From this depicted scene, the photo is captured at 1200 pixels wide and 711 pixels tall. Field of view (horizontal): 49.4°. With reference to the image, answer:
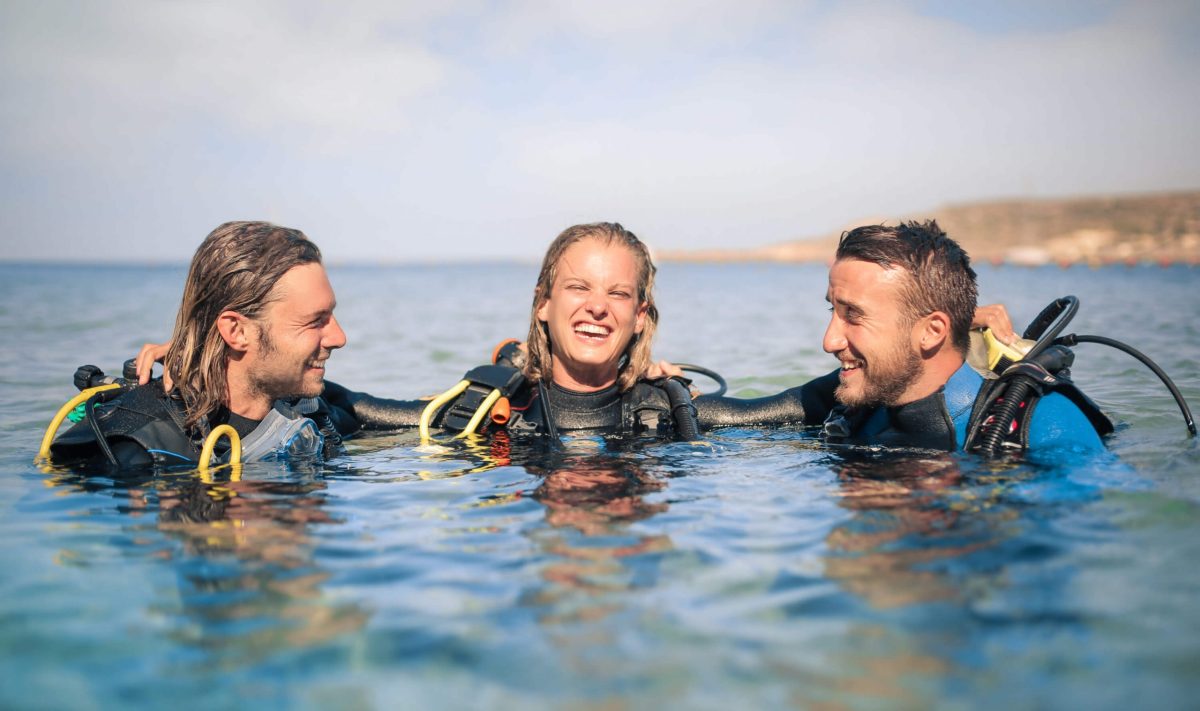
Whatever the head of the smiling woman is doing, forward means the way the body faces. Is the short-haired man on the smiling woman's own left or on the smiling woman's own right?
on the smiling woman's own left

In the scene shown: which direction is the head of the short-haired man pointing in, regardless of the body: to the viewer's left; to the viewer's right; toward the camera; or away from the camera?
to the viewer's left

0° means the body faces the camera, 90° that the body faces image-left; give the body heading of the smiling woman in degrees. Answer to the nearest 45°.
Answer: approximately 0°
